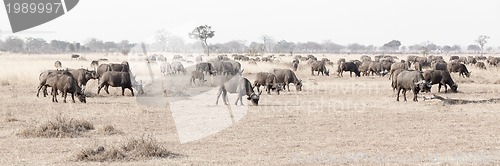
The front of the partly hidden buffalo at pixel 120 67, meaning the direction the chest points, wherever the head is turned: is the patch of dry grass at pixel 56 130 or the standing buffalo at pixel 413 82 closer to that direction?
the standing buffalo

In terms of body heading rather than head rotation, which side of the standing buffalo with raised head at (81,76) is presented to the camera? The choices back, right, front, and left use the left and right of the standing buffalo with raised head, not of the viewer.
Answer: right

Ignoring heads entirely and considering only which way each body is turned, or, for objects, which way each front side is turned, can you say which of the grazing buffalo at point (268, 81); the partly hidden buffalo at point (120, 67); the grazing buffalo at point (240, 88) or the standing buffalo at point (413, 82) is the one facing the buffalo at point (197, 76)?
the partly hidden buffalo at point (120, 67)

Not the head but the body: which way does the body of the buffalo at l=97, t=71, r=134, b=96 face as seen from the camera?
to the viewer's right

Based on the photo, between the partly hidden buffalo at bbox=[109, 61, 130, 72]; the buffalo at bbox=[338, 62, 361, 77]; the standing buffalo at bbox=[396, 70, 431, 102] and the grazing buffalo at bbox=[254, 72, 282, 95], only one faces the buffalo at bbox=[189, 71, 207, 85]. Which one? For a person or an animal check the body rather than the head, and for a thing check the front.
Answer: the partly hidden buffalo at bbox=[109, 61, 130, 72]

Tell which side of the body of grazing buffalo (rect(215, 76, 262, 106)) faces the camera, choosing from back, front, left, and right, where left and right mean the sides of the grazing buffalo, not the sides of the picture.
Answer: right

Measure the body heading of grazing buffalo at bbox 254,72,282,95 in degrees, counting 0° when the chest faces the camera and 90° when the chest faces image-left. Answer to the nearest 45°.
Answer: approximately 315°

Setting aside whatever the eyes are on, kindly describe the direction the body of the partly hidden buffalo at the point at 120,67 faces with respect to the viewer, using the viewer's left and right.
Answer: facing to the right of the viewer
